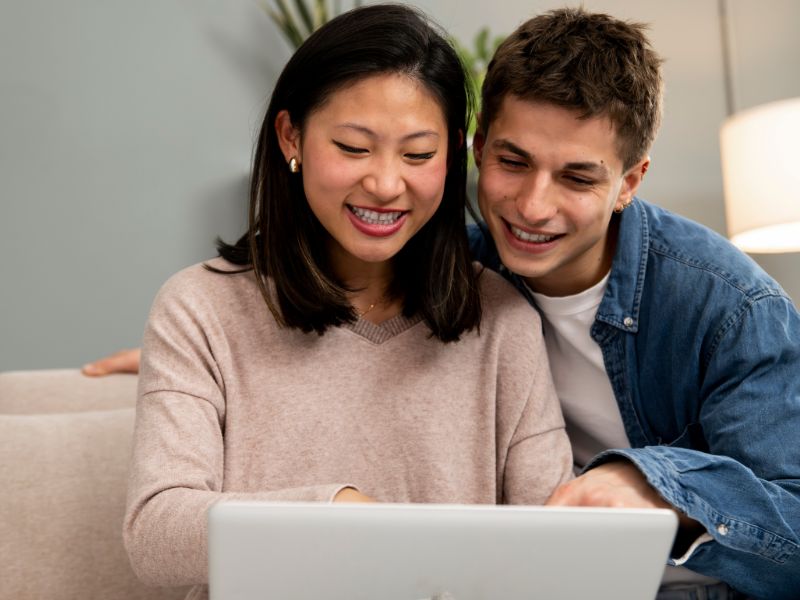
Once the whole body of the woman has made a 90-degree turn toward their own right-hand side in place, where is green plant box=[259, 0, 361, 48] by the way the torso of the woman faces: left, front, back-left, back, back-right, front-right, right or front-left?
right

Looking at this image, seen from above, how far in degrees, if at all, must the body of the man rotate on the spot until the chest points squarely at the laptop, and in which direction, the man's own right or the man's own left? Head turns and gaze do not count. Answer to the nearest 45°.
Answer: approximately 45° to the man's own left

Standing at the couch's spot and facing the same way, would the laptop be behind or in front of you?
in front

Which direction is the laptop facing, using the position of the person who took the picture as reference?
facing away from the viewer

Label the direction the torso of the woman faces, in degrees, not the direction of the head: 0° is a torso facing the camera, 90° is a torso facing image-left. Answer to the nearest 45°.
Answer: approximately 0°

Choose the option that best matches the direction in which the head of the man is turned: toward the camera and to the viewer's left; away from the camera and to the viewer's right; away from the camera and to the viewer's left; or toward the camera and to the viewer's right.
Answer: toward the camera and to the viewer's left

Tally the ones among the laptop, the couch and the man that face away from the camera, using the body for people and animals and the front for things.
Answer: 1
